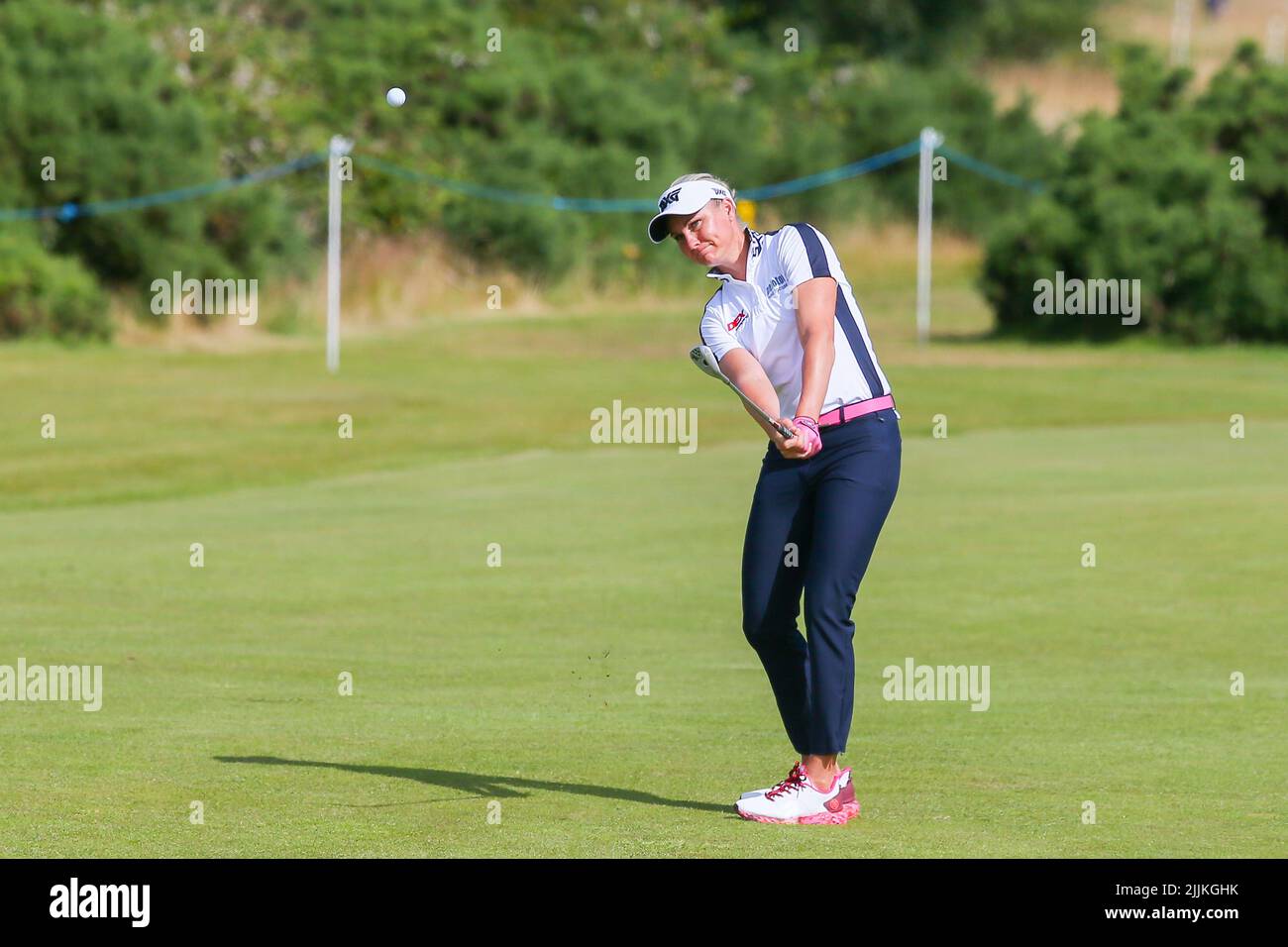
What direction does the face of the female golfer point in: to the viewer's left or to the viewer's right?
to the viewer's left

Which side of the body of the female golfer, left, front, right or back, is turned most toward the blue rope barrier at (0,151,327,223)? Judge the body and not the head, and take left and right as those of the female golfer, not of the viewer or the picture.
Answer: right

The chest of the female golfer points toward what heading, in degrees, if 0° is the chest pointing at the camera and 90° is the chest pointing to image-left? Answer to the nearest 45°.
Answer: approximately 45°

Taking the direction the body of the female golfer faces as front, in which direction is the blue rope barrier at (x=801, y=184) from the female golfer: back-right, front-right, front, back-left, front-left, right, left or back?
back-right

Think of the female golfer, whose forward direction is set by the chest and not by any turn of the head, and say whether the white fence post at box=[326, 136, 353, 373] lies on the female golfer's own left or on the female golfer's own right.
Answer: on the female golfer's own right

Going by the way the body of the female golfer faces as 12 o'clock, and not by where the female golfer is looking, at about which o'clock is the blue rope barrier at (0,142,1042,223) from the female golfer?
The blue rope barrier is roughly at 4 o'clock from the female golfer.
